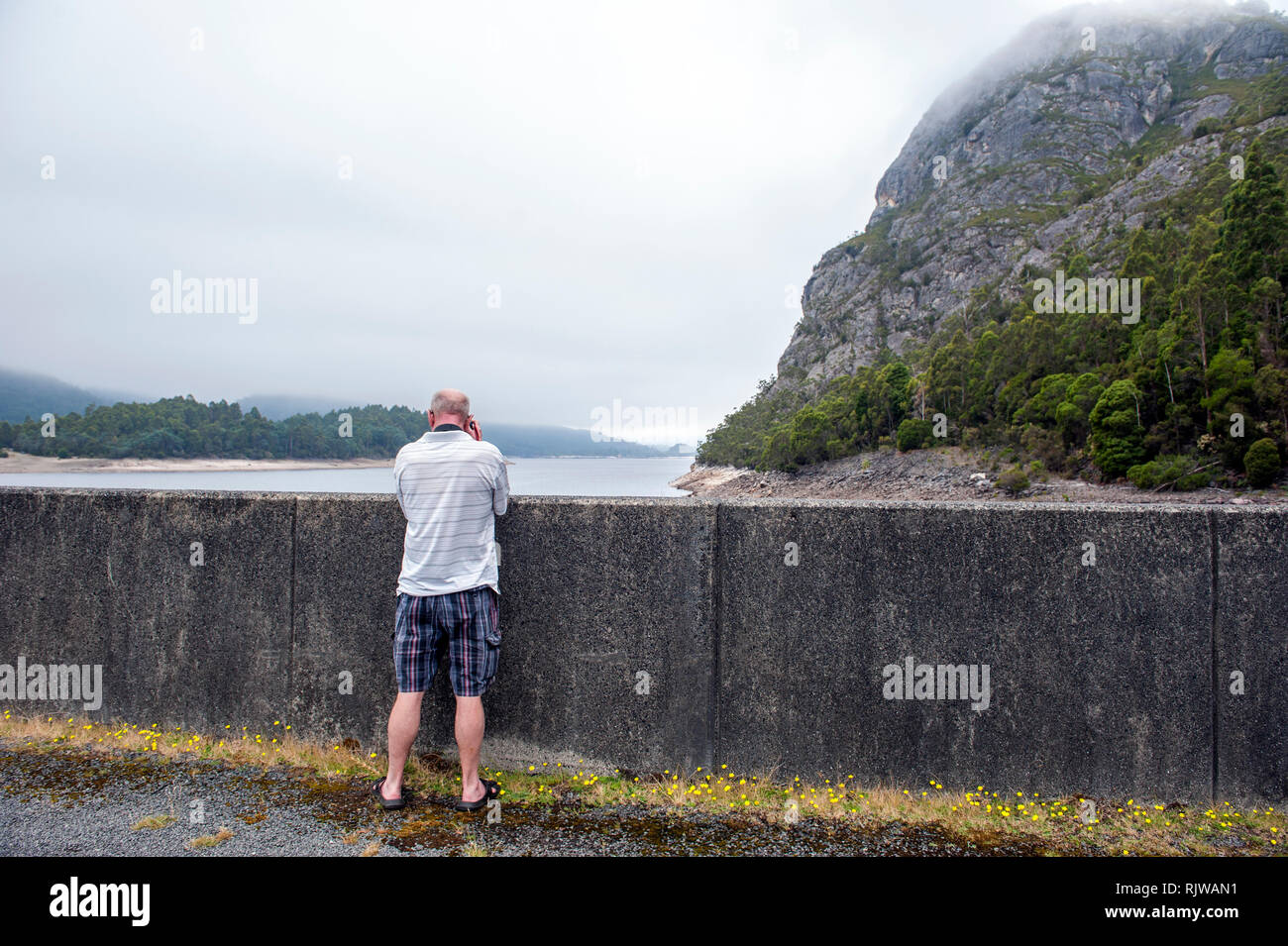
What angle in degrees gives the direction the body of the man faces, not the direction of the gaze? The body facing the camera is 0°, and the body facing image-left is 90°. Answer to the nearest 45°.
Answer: approximately 180°

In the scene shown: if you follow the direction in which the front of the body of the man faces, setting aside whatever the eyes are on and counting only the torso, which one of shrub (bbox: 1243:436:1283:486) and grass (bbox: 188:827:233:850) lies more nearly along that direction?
the shrub

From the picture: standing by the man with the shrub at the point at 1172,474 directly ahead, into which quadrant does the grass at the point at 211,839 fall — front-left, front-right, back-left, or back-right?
back-left

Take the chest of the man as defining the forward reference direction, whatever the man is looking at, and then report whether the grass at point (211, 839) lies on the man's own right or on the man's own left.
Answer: on the man's own left

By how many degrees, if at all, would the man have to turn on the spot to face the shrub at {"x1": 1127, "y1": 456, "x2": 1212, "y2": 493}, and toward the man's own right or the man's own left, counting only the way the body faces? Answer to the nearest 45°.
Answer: approximately 45° to the man's own right

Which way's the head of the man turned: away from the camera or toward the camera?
away from the camera

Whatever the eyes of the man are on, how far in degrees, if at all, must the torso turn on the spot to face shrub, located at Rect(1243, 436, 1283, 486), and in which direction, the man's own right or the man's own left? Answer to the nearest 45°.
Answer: approximately 45° to the man's own right
